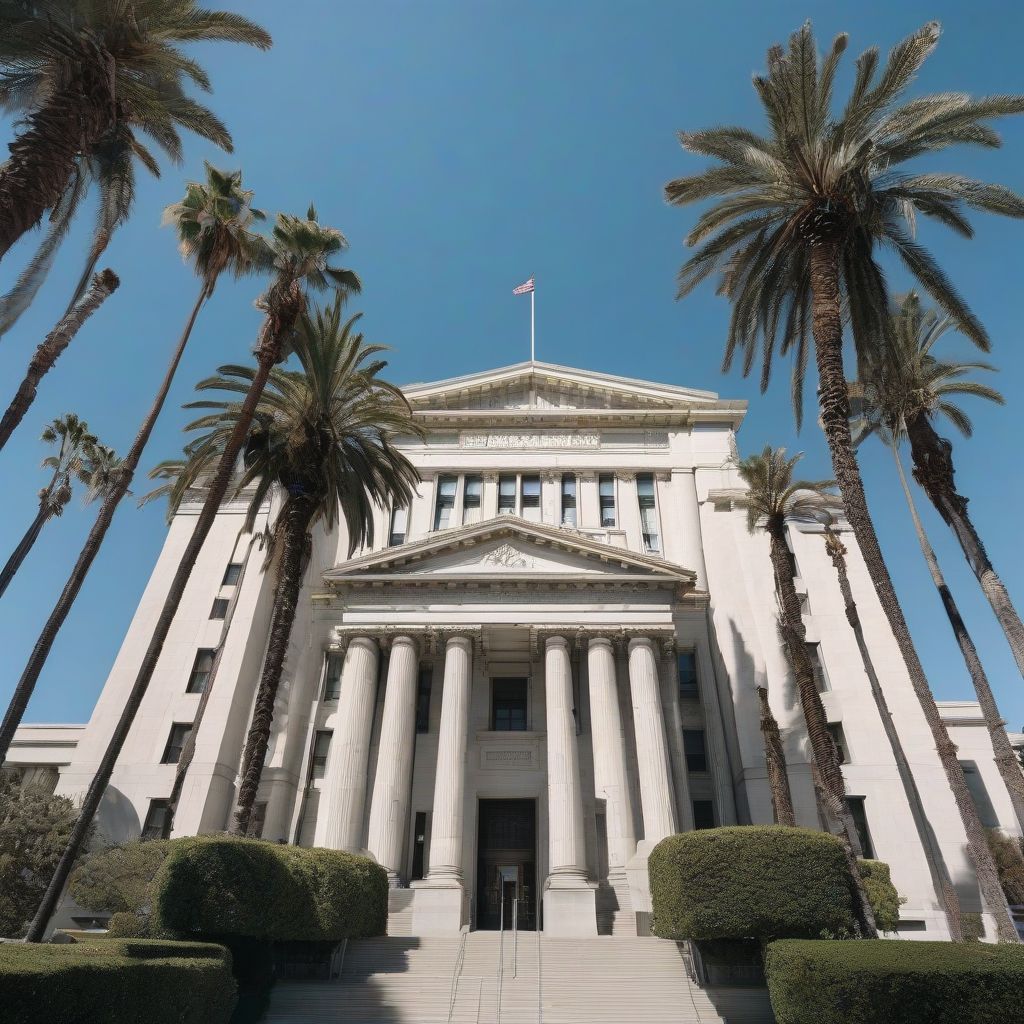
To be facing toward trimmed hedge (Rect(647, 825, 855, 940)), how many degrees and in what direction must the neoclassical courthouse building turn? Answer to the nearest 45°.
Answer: approximately 45° to its left

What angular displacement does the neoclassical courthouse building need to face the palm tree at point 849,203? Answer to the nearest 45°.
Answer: approximately 45° to its left

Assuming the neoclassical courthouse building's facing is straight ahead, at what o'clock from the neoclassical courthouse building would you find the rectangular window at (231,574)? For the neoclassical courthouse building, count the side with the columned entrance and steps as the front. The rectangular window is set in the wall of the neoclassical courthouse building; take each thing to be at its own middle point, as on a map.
The rectangular window is roughly at 3 o'clock from the neoclassical courthouse building.

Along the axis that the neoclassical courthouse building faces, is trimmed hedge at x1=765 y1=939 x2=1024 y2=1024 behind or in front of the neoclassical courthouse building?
in front

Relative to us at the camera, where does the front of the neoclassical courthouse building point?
facing the viewer

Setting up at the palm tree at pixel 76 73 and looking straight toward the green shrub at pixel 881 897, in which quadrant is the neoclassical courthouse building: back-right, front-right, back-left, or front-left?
front-left

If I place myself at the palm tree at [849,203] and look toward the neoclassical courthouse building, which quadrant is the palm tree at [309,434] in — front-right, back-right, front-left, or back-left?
front-left

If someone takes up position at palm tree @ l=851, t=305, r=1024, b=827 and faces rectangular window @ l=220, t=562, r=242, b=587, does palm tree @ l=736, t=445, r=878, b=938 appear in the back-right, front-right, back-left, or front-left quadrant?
front-right

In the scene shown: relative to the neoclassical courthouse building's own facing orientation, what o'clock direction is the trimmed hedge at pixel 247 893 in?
The trimmed hedge is roughly at 1 o'clock from the neoclassical courthouse building.

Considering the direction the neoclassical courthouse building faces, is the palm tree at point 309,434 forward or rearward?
forward

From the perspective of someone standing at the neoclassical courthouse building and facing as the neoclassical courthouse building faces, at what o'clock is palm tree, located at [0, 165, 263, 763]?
The palm tree is roughly at 1 o'clock from the neoclassical courthouse building.
